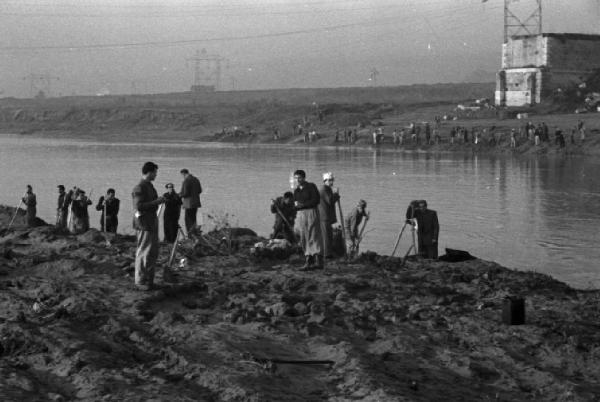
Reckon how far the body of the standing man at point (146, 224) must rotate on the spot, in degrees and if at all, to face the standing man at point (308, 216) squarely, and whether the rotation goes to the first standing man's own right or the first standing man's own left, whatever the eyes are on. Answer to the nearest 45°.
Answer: approximately 45° to the first standing man's own left

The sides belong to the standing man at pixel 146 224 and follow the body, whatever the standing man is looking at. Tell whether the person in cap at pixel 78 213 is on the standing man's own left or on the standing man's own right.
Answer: on the standing man's own left

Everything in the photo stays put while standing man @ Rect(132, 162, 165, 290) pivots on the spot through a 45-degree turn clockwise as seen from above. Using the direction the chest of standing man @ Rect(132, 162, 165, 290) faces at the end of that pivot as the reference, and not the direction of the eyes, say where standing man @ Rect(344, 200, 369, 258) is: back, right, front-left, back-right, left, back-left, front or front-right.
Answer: left

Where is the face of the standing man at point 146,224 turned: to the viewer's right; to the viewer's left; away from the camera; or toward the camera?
to the viewer's right

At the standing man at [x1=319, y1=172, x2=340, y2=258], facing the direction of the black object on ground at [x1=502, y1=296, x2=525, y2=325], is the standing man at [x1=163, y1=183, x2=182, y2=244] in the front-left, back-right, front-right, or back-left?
back-right

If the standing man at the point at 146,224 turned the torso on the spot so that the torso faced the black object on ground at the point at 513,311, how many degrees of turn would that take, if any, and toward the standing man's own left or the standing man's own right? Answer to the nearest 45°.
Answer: approximately 45° to the standing man's own right

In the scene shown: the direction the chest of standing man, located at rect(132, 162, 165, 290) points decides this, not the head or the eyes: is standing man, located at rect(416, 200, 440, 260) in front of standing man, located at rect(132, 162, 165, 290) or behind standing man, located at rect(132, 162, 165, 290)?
in front

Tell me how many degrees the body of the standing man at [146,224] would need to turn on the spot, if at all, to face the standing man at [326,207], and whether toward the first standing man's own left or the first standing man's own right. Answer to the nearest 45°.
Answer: approximately 45° to the first standing man's own left

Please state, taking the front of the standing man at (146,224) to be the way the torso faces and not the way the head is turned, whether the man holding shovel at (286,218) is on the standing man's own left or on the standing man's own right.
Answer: on the standing man's own left

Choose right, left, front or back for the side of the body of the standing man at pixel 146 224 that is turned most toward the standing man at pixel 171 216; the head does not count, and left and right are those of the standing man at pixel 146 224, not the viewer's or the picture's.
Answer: left

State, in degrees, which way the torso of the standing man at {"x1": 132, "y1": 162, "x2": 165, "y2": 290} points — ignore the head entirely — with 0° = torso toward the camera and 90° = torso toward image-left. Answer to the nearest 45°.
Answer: approximately 270°
